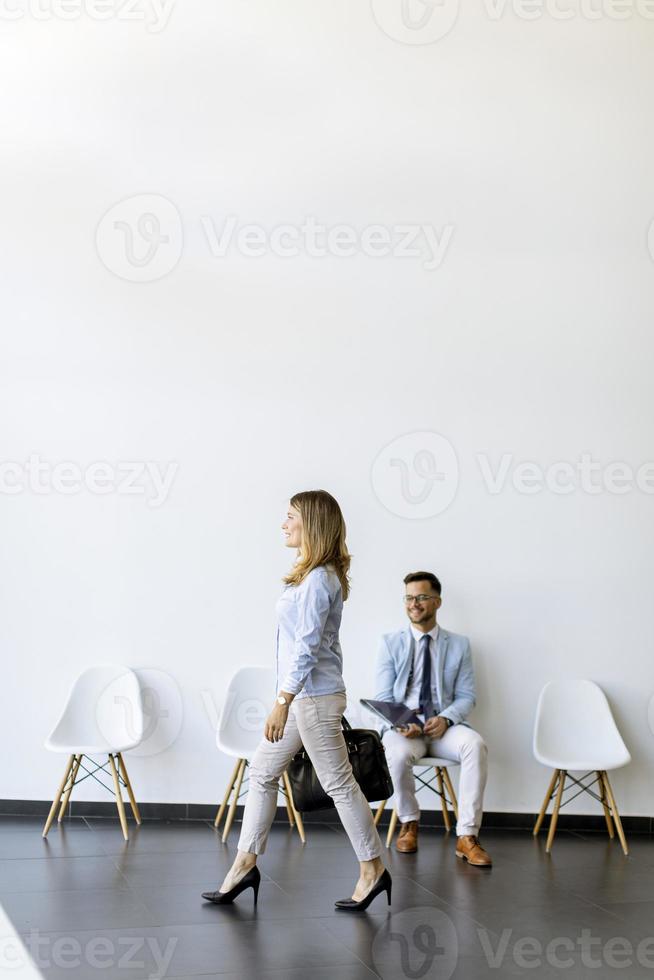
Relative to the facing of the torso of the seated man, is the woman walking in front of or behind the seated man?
in front

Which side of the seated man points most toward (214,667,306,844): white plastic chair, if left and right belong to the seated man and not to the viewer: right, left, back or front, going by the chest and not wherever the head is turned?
right

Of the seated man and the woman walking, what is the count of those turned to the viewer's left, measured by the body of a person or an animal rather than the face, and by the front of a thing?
1

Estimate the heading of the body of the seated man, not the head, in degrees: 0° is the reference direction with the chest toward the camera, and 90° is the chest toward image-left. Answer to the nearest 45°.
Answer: approximately 0°

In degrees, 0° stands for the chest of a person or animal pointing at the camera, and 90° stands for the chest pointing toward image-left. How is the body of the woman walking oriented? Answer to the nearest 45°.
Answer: approximately 90°

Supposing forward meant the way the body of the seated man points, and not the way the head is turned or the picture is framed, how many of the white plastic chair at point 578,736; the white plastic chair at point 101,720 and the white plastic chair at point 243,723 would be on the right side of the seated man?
2

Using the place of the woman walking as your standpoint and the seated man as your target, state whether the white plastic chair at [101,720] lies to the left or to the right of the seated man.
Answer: left

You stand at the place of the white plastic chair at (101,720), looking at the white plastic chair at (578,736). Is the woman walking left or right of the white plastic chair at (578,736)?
right

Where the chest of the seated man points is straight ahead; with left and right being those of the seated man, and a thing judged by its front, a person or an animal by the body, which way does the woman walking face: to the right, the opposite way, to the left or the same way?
to the right

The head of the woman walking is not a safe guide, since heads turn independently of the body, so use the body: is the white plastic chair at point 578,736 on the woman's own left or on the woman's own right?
on the woman's own right

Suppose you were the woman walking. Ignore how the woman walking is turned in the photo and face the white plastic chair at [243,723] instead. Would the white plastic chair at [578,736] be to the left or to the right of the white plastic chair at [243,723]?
right

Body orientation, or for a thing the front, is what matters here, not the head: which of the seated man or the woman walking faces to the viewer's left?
the woman walking

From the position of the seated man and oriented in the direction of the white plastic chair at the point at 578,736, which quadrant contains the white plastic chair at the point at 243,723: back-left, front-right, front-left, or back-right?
back-left

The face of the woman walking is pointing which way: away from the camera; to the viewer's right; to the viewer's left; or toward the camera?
to the viewer's left
